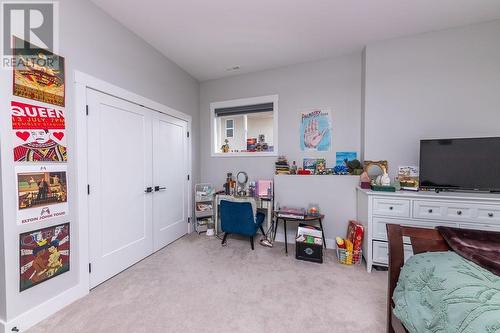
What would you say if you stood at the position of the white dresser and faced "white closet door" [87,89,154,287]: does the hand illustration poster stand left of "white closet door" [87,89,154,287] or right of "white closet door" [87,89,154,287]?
right

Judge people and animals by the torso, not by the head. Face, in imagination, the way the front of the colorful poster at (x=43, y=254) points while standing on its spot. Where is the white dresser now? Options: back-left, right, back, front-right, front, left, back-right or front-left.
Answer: front

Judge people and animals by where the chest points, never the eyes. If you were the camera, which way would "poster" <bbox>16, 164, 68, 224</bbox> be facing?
facing the viewer and to the right of the viewer

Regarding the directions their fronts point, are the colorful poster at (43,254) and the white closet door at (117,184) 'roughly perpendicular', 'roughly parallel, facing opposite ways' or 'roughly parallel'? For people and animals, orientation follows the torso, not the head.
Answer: roughly parallel

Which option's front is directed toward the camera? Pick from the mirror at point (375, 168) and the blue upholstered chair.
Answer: the mirror

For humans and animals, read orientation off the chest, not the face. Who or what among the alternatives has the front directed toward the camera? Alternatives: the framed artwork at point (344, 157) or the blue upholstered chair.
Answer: the framed artwork

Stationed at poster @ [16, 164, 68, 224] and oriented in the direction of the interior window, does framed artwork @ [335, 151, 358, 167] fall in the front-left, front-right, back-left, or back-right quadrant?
front-right

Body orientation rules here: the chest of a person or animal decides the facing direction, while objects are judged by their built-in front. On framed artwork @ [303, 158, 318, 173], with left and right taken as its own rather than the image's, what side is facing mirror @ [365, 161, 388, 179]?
left

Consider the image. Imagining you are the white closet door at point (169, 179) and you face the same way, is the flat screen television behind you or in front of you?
in front

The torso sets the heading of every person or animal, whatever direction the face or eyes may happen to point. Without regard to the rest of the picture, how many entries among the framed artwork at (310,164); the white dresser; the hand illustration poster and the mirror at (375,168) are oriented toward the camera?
4

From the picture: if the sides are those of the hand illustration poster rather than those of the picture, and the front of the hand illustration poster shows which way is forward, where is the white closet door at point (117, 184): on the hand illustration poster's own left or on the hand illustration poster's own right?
on the hand illustration poster's own right

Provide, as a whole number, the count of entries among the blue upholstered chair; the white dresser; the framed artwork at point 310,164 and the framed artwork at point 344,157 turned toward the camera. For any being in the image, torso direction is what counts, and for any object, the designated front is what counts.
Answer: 3

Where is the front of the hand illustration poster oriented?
toward the camera

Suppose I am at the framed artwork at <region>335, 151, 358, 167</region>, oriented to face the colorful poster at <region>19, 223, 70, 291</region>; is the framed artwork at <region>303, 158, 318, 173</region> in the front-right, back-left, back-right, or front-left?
front-right

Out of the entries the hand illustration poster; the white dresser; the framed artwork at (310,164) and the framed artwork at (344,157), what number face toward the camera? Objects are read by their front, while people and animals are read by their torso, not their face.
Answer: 4

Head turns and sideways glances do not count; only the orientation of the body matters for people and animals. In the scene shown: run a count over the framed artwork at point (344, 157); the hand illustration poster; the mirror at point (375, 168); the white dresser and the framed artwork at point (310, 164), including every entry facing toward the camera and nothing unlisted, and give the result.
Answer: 5

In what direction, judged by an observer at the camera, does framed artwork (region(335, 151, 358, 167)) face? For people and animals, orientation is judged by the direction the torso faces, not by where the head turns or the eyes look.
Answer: facing the viewer

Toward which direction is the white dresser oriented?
toward the camera
